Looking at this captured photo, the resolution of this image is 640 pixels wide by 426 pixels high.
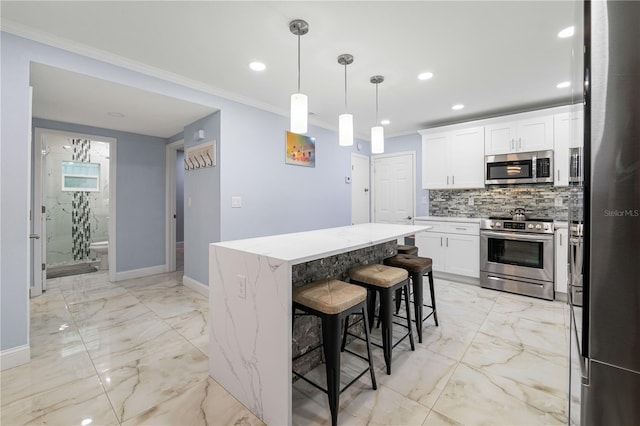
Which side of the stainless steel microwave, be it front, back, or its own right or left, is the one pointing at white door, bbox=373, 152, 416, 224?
right

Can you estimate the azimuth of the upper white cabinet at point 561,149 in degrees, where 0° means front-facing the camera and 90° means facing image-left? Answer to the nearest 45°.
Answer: approximately 0°

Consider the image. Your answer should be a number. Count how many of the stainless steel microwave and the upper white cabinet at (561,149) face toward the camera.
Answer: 2

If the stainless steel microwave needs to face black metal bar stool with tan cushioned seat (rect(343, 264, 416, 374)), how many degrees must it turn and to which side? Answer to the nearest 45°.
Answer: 0° — it already faces it
